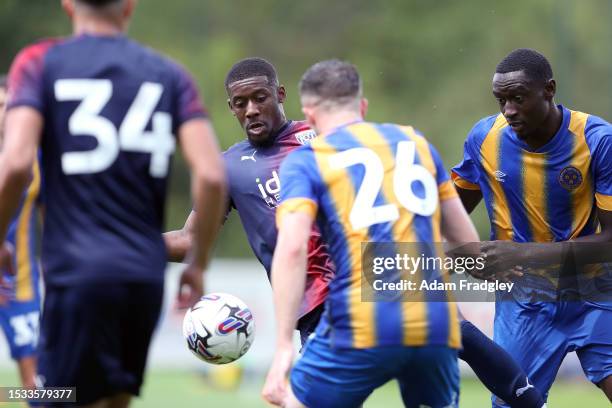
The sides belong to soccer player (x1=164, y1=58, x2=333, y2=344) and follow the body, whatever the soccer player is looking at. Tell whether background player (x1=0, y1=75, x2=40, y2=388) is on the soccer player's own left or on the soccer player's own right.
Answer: on the soccer player's own right

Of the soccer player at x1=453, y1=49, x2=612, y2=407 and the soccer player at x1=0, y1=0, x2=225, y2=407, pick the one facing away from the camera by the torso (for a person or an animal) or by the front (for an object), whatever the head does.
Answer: the soccer player at x1=0, y1=0, x2=225, y2=407

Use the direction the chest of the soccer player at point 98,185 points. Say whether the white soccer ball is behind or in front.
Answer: in front

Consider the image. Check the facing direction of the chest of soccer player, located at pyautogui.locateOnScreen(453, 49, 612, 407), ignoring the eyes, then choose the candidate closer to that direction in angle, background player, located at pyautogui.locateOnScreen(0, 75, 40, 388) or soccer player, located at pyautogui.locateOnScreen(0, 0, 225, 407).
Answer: the soccer player

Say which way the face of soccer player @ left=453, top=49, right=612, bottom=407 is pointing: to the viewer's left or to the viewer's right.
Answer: to the viewer's left

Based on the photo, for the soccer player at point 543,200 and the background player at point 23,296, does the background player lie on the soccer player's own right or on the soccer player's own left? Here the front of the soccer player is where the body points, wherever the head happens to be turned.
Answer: on the soccer player's own right

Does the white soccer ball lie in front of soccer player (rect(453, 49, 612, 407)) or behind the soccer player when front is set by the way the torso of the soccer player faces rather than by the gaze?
in front

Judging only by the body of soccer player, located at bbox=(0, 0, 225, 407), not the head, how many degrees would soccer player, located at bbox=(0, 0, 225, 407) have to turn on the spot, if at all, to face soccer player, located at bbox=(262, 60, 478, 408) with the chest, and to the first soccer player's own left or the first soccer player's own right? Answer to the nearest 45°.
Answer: approximately 90° to the first soccer player's own right

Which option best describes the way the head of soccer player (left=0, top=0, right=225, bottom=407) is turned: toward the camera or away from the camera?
away from the camera

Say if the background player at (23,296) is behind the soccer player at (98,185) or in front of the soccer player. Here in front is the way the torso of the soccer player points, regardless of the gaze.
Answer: in front

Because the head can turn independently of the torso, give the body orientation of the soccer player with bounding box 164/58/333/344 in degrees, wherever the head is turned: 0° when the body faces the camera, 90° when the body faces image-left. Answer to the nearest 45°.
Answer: approximately 45°

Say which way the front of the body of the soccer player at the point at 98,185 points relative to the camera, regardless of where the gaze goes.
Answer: away from the camera
